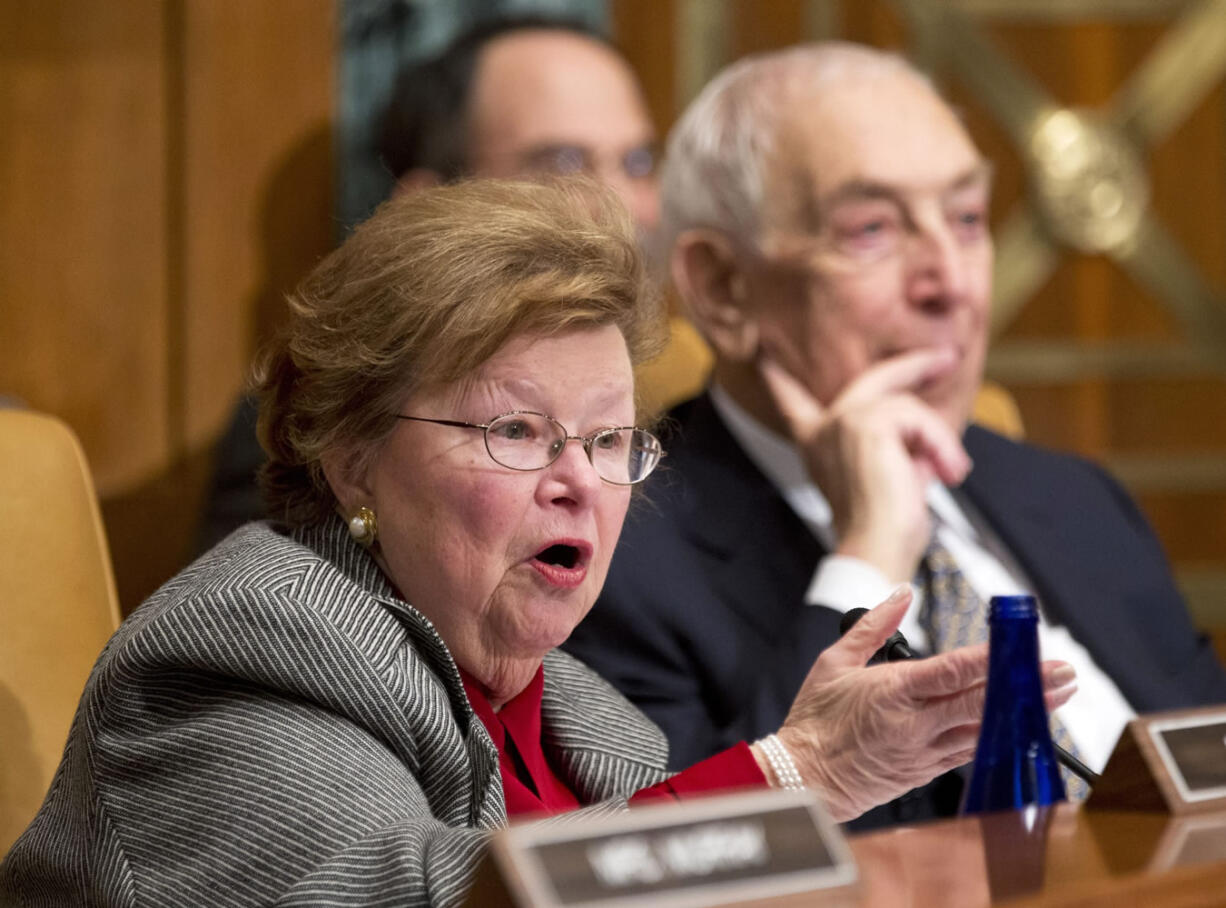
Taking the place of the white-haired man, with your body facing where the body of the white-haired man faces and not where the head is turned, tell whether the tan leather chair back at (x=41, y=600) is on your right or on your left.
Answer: on your right

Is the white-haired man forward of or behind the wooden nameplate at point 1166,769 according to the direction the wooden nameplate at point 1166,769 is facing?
behind

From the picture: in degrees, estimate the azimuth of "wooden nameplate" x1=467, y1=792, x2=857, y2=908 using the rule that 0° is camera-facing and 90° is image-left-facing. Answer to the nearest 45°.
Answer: approximately 315°

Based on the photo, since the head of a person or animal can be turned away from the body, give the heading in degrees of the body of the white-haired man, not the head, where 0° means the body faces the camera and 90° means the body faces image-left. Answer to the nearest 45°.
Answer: approximately 315°
